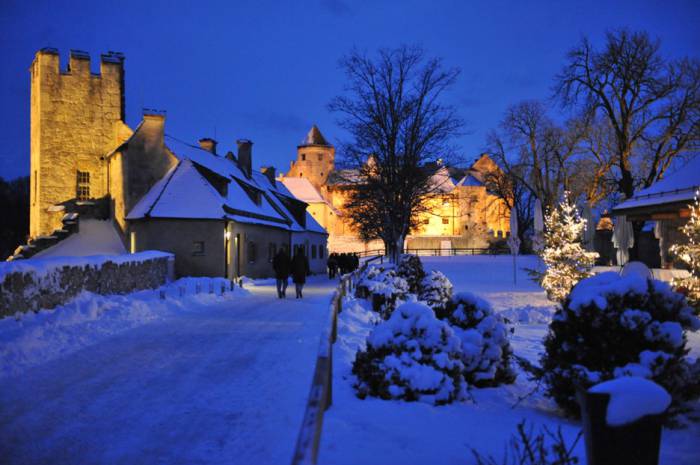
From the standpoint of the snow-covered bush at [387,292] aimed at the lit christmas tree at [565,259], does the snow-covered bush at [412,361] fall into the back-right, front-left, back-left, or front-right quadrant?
back-right

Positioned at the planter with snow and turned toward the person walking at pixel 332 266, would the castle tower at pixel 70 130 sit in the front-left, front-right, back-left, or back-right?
front-left

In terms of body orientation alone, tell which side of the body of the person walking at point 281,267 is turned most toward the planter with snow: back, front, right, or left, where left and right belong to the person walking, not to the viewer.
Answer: back

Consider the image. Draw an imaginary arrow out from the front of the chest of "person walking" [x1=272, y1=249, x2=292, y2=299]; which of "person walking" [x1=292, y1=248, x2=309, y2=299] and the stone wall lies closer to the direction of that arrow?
the person walking

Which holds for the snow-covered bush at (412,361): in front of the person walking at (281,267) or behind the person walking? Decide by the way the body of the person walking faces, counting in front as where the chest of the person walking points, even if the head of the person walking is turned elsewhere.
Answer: behind

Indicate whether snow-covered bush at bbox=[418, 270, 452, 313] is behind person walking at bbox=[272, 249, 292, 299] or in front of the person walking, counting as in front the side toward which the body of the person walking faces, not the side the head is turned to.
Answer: behind

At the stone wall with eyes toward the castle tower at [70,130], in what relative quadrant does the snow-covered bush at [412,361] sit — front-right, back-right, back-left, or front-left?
back-right

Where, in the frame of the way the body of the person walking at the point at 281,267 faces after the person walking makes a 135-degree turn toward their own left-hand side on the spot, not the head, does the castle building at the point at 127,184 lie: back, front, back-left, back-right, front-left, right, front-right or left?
right

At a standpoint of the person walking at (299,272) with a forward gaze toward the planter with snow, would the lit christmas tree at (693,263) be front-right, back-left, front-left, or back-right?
front-left

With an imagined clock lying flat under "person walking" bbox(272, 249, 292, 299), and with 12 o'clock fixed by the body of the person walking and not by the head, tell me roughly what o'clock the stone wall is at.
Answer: The stone wall is roughly at 7 o'clock from the person walking.

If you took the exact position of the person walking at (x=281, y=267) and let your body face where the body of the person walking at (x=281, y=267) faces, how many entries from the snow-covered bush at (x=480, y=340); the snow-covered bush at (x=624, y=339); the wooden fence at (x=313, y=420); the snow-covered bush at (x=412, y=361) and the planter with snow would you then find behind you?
5

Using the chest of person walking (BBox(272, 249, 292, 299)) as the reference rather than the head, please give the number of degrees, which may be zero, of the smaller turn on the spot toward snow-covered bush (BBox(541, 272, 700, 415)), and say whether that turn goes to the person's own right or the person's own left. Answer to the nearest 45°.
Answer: approximately 180°

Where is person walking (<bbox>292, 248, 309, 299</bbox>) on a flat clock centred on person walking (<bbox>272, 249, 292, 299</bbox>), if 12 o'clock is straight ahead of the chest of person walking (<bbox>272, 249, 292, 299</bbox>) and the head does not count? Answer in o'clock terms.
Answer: person walking (<bbox>292, 248, 309, 299</bbox>) is roughly at 2 o'clock from person walking (<bbox>272, 249, 292, 299</bbox>).

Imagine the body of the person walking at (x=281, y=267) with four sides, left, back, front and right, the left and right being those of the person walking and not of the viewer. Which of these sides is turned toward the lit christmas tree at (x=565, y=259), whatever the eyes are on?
right

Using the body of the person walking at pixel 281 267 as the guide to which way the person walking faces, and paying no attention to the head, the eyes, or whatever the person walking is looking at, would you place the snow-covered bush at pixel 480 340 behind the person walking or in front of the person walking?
behind

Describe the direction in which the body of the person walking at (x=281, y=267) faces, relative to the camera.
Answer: away from the camera
